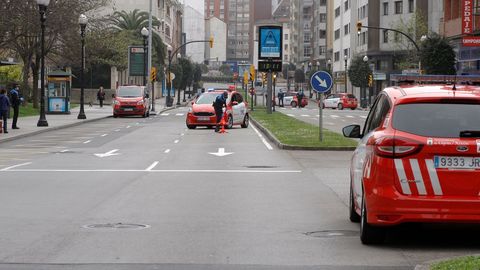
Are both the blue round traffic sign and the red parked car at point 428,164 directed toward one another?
yes

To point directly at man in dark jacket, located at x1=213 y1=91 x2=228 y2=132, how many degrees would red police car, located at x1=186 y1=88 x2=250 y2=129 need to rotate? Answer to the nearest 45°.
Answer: approximately 45° to its left

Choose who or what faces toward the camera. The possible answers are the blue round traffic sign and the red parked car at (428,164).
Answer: the blue round traffic sign

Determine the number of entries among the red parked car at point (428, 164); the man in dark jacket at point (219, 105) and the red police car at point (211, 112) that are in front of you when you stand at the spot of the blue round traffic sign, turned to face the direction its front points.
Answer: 1

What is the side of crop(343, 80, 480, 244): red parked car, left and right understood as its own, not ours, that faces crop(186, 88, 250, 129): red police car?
front

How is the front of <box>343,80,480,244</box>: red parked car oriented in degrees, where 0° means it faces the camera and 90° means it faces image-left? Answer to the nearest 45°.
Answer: approximately 180°

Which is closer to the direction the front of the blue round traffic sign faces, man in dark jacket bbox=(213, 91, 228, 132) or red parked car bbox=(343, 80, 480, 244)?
the red parked car

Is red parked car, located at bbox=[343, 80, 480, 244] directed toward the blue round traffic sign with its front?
yes

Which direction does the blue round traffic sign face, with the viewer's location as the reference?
facing the viewer

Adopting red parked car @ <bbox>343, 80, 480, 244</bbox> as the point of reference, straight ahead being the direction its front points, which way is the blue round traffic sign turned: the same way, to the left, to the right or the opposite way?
the opposite way

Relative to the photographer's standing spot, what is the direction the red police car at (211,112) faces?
facing the viewer and to the left of the viewer

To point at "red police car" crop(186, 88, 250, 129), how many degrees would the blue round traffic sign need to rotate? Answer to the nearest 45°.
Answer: approximately 180°
